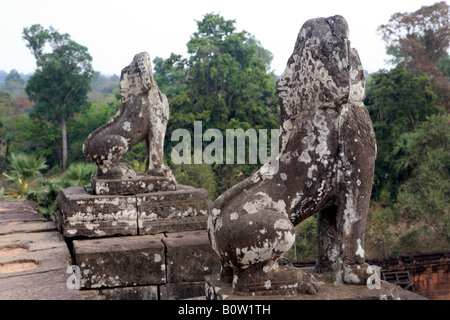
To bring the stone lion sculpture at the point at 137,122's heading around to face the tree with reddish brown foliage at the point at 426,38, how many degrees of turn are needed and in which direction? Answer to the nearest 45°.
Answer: approximately 45° to its left

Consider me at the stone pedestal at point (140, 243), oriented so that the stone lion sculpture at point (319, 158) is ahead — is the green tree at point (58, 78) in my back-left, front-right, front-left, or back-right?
back-left

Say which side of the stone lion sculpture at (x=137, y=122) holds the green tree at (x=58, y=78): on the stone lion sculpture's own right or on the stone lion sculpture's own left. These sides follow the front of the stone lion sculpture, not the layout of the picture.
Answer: on the stone lion sculpture's own left

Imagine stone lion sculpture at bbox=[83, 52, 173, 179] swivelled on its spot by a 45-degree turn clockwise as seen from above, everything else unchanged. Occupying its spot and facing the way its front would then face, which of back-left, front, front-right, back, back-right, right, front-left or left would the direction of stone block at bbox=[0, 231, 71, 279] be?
right

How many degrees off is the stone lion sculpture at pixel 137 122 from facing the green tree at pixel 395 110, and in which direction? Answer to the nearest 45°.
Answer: approximately 45° to its left

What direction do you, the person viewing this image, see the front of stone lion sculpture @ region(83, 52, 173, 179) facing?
facing to the right of the viewer

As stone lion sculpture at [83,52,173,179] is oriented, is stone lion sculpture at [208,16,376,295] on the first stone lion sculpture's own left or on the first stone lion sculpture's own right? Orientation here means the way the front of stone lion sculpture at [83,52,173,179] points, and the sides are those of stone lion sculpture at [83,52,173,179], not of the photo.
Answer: on the first stone lion sculpture's own right

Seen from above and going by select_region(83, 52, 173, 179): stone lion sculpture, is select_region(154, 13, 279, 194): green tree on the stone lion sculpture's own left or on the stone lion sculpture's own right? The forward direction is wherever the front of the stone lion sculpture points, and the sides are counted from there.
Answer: on the stone lion sculpture's own left

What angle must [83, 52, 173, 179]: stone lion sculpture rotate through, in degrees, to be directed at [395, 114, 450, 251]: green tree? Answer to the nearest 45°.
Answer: approximately 45° to its left
